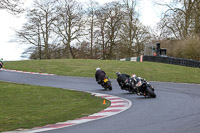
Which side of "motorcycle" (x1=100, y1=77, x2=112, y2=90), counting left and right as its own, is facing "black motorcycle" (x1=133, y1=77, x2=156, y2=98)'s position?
back

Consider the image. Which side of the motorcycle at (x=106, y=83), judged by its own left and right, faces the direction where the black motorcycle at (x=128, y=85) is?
back

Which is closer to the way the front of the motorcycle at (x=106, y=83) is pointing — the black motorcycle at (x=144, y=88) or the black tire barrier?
the black tire barrier

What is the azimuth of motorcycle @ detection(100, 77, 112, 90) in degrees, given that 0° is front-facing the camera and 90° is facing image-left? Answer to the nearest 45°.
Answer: approximately 135°

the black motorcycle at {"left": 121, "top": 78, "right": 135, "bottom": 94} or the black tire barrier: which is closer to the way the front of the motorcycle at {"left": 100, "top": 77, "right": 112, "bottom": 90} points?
the black tire barrier
